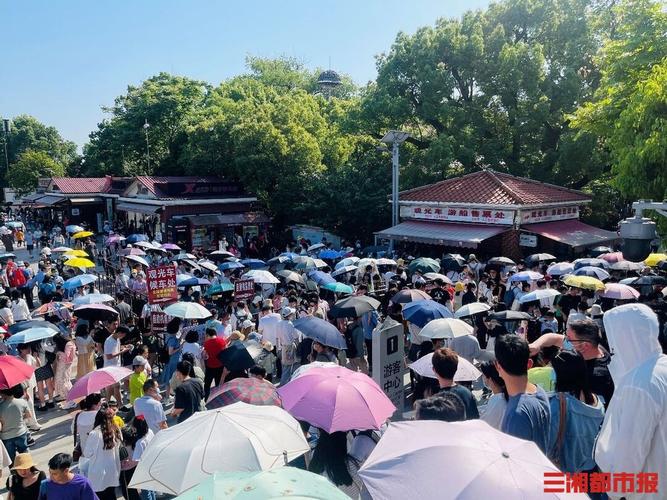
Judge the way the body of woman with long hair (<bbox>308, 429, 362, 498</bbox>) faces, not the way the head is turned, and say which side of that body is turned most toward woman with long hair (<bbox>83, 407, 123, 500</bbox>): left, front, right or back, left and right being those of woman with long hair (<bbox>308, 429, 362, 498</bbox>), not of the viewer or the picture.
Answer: left

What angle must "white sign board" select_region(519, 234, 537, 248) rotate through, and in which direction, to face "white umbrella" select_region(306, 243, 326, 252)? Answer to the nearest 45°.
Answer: approximately 90° to its right

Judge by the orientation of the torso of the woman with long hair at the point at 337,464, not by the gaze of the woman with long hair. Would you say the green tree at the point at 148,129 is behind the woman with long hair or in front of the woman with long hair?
in front

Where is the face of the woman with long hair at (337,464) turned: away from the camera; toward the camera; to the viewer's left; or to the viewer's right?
away from the camera

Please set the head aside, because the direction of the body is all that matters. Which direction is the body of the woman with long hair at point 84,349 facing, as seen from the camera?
away from the camera

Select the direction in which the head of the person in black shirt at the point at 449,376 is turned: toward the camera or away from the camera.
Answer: away from the camera

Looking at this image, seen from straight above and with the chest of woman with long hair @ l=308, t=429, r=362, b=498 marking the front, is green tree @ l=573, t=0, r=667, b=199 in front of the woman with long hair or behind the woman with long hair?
in front

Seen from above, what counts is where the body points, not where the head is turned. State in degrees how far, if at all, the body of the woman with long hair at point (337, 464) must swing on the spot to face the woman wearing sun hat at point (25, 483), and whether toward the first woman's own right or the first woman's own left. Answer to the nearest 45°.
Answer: approximately 90° to the first woman's own left

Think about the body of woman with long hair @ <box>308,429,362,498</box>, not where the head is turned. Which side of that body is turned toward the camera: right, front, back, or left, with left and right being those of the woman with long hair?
back
